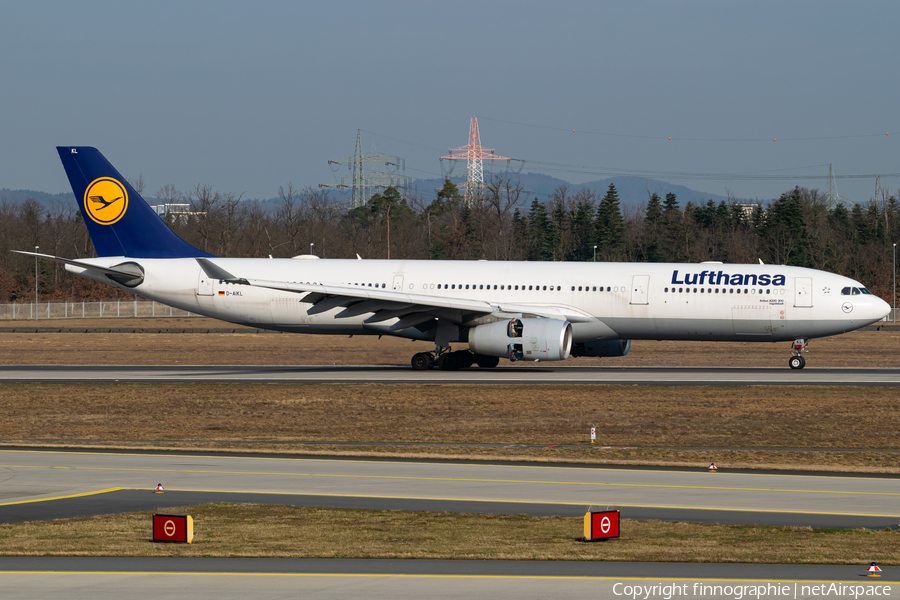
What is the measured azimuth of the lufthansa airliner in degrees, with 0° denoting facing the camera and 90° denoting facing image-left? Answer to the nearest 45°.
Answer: approximately 270°
